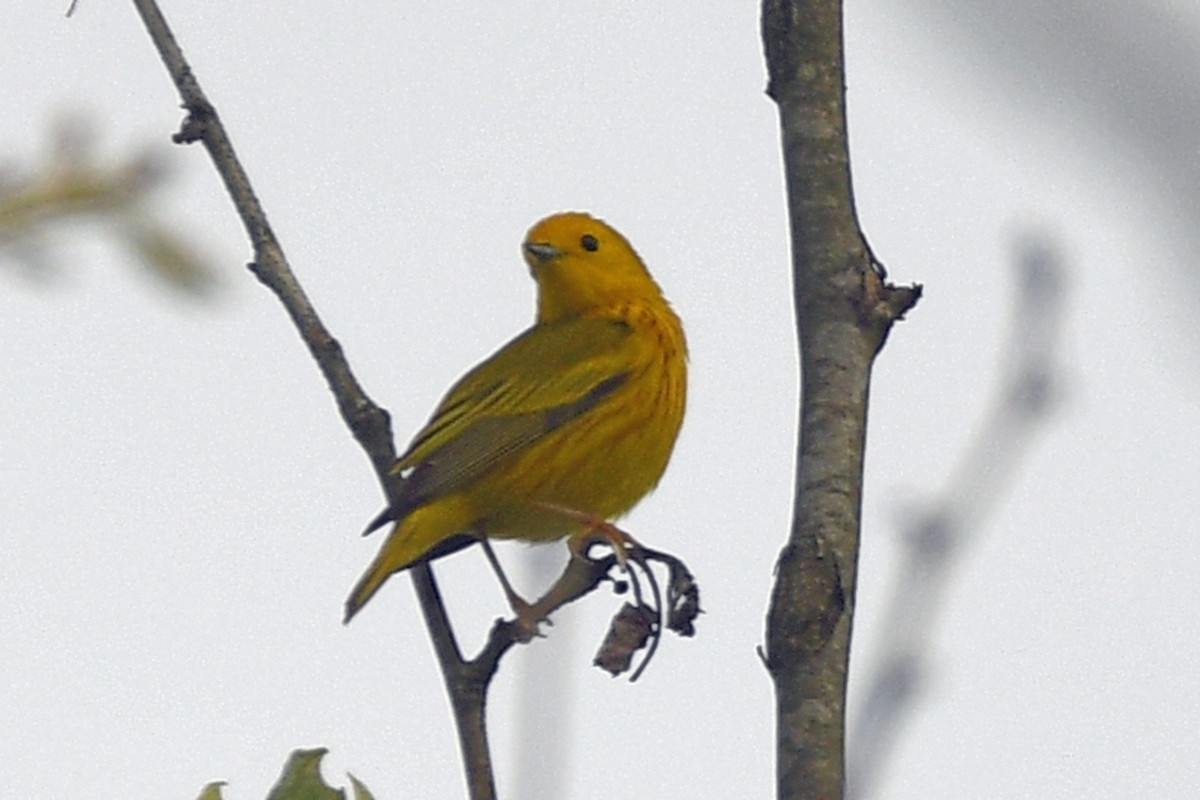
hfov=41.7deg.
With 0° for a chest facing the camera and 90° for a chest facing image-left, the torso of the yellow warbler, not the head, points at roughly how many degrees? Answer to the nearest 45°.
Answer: approximately 270°
